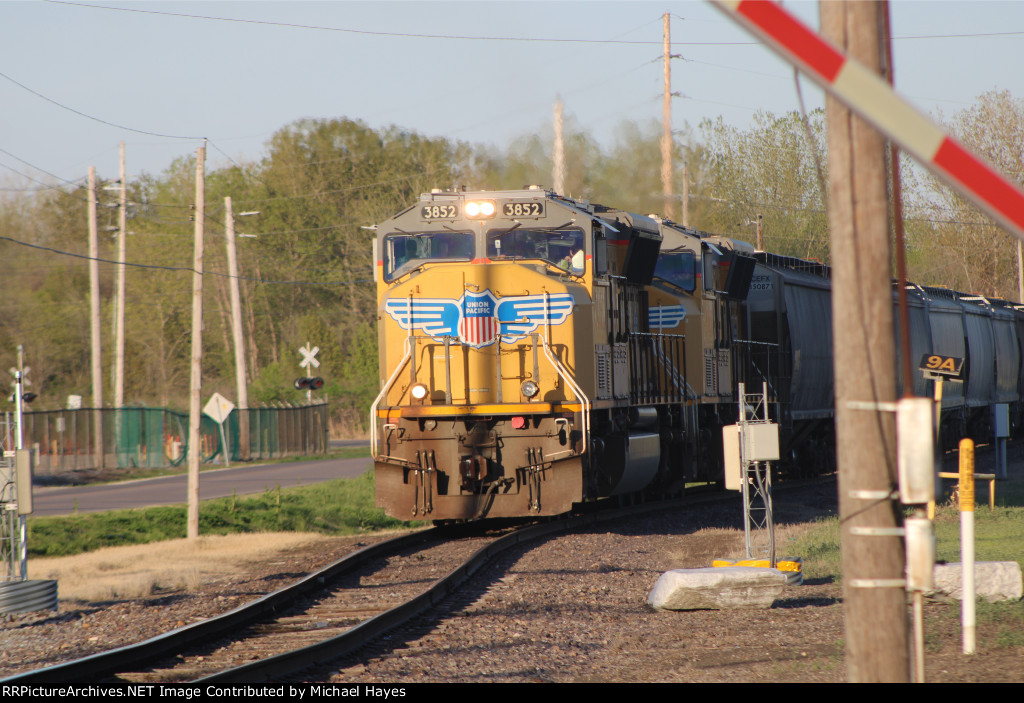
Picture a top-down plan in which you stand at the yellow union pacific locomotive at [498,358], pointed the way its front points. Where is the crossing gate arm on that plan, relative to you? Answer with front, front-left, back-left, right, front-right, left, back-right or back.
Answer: front

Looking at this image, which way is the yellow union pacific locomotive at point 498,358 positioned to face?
toward the camera

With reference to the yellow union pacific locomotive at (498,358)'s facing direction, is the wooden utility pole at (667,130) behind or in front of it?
behind

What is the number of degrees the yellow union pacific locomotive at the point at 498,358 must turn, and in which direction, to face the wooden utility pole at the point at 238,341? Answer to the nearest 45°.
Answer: approximately 135° to its right

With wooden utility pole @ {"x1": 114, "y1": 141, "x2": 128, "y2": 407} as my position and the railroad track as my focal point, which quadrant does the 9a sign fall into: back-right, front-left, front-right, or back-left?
front-left

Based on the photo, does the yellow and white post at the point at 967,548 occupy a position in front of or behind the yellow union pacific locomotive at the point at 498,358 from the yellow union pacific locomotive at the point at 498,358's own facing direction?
in front

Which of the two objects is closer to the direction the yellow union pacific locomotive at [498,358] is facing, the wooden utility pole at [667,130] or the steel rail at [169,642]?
the steel rail

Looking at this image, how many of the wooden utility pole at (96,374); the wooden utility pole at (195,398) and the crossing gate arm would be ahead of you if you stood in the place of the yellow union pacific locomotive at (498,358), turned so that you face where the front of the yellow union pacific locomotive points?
1

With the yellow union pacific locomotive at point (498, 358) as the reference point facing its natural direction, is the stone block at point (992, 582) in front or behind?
in front

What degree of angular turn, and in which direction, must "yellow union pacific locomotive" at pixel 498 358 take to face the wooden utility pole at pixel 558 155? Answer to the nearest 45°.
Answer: approximately 180°

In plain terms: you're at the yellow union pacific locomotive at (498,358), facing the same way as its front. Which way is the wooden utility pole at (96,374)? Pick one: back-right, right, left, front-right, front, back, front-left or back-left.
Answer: back-right

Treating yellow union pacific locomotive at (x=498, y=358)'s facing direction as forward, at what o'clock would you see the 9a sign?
The 9a sign is roughly at 9 o'clock from the yellow union pacific locomotive.
